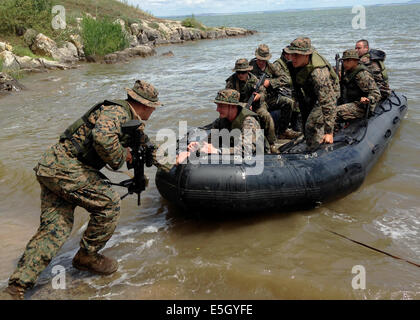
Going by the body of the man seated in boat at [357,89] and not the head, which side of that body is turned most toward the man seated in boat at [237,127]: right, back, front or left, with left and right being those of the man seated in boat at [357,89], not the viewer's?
front

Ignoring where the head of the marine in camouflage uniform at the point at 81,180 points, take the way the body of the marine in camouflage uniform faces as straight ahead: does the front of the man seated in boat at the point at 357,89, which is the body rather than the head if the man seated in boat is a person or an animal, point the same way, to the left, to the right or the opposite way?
the opposite way

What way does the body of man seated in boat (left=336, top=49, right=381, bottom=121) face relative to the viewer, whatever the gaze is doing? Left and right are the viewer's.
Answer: facing the viewer and to the left of the viewer

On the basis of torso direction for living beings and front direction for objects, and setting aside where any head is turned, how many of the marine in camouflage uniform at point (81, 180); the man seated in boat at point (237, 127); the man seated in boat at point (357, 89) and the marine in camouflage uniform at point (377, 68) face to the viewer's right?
1

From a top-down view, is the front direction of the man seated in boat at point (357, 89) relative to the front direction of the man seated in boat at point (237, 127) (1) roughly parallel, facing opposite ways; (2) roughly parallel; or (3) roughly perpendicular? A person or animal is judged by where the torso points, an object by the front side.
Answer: roughly parallel

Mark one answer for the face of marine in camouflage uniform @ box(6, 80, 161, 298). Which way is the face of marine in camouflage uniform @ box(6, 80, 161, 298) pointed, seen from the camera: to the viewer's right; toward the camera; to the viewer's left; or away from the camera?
to the viewer's right

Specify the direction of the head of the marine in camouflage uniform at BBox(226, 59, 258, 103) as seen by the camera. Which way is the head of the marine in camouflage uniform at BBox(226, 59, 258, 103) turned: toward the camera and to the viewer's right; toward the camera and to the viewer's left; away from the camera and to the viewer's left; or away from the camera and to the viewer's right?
toward the camera and to the viewer's left

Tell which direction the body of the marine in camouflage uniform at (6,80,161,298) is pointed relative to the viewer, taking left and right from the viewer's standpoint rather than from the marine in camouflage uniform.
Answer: facing to the right of the viewer

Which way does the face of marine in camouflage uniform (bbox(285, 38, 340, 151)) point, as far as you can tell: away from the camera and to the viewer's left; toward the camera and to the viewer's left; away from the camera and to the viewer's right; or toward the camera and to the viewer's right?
toward the camera and to the viewer's left

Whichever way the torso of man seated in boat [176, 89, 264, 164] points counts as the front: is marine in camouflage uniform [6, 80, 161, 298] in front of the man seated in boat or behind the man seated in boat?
in front
